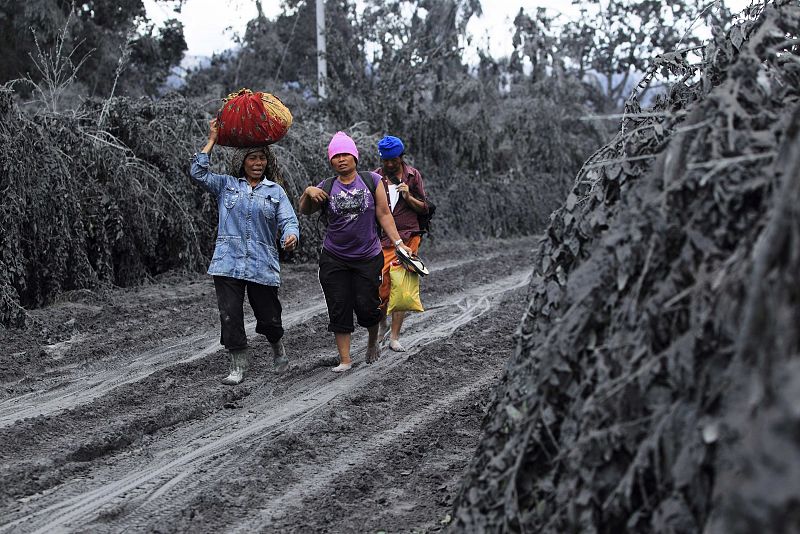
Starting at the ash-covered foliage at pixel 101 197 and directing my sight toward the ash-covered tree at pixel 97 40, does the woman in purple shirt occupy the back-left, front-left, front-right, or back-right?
back-right

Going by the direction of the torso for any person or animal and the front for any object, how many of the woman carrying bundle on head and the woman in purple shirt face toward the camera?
2

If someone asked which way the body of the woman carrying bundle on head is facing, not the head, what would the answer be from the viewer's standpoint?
toward the camera

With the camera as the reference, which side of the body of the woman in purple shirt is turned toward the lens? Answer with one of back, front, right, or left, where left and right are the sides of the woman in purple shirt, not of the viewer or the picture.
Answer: front

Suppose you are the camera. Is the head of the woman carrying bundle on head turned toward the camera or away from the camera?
toward the camera

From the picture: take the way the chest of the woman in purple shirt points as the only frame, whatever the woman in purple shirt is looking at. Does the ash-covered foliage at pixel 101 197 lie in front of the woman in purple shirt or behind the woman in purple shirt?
behind

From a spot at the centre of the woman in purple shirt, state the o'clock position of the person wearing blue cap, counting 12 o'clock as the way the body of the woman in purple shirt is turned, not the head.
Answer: The person wearing blue cap is roughly at 7 o'clock from the woman in purple shirt.

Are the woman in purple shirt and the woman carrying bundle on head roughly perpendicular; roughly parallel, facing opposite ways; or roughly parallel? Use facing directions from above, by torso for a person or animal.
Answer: roughly parallel

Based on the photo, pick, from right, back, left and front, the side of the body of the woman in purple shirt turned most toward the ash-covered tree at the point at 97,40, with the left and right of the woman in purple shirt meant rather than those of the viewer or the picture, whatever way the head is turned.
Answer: back

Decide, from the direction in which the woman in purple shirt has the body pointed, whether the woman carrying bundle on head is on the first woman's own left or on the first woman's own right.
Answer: on the first woman's own right

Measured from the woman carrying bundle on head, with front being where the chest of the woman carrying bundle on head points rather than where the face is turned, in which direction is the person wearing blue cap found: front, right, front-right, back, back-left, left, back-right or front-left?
back-left

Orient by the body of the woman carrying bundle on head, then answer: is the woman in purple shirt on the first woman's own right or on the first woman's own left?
on the first woman's own left

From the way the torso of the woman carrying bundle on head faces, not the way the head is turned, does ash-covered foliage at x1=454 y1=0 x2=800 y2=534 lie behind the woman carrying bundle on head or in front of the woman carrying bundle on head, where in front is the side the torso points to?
in front
